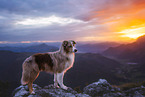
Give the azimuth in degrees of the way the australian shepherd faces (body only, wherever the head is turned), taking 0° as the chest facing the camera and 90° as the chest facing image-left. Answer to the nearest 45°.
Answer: approximately 270°

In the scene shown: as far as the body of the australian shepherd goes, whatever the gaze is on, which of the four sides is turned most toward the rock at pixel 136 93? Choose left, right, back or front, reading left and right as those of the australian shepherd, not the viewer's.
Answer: front

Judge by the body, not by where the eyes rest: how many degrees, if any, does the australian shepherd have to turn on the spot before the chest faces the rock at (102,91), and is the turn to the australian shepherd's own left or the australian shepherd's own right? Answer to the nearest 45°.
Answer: approximately 45° to the australian shepherd's own left
